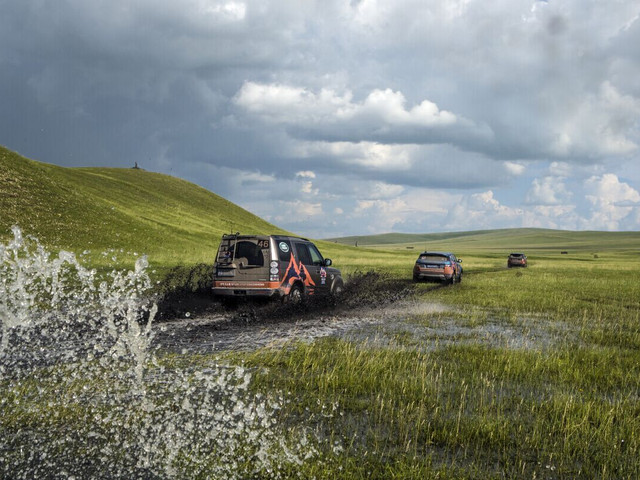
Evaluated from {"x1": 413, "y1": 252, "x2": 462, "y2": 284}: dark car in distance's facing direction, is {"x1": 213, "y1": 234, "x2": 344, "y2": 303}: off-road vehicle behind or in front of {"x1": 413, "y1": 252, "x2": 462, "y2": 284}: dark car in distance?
behind

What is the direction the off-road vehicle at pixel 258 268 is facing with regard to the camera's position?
facing away from the viewer and to the right of the viewer

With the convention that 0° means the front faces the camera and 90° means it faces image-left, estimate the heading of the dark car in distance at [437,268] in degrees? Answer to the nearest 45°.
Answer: approximately 225°

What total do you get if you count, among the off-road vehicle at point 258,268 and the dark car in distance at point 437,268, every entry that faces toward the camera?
0

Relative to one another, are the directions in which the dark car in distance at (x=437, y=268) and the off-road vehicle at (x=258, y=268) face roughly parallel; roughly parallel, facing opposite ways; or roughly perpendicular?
roughly parallel

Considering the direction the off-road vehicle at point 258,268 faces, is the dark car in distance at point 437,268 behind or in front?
in front
